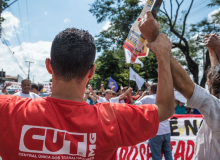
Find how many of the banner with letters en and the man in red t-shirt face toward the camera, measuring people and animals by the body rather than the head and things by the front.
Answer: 1

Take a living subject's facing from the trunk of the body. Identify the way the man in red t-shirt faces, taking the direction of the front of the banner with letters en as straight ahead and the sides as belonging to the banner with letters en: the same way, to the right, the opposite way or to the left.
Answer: the opposite way

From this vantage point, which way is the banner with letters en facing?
toward the camera

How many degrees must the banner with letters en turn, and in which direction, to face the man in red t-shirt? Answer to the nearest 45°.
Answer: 0° — it already faces them

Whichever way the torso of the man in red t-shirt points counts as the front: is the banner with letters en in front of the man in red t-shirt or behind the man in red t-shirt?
in front

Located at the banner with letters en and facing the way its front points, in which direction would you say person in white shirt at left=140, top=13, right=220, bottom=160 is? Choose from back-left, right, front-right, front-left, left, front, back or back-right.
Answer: front

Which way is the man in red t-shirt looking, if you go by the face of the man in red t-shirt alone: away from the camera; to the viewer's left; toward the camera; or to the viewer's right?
away from the camera

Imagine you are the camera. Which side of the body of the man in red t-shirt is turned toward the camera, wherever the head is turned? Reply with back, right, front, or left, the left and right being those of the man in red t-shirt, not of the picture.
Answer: back

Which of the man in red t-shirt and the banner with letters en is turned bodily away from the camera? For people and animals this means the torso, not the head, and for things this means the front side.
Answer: the man in red t-shirt
